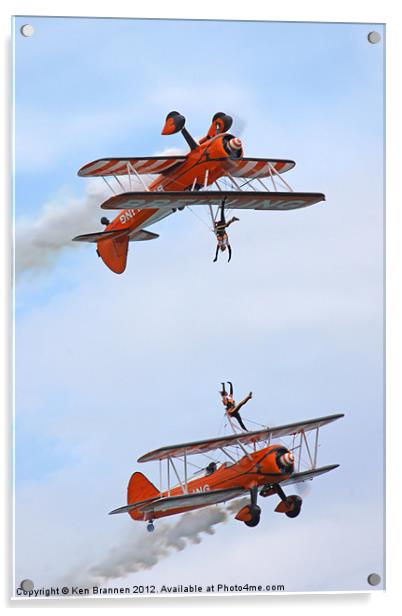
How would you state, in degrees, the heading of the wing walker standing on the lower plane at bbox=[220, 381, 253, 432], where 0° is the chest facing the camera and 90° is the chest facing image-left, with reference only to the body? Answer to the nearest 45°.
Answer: approximately 315°

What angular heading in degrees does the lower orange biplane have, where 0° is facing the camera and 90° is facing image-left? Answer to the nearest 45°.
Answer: approximately 315°
